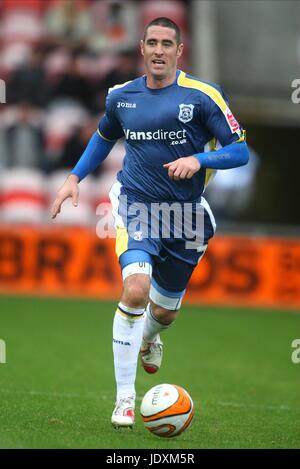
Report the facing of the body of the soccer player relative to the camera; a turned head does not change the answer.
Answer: toward the camera

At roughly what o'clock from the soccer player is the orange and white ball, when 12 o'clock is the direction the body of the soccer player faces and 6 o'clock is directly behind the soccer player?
The orange and white ball is roughly at 12 o'clock from the soccer player.
